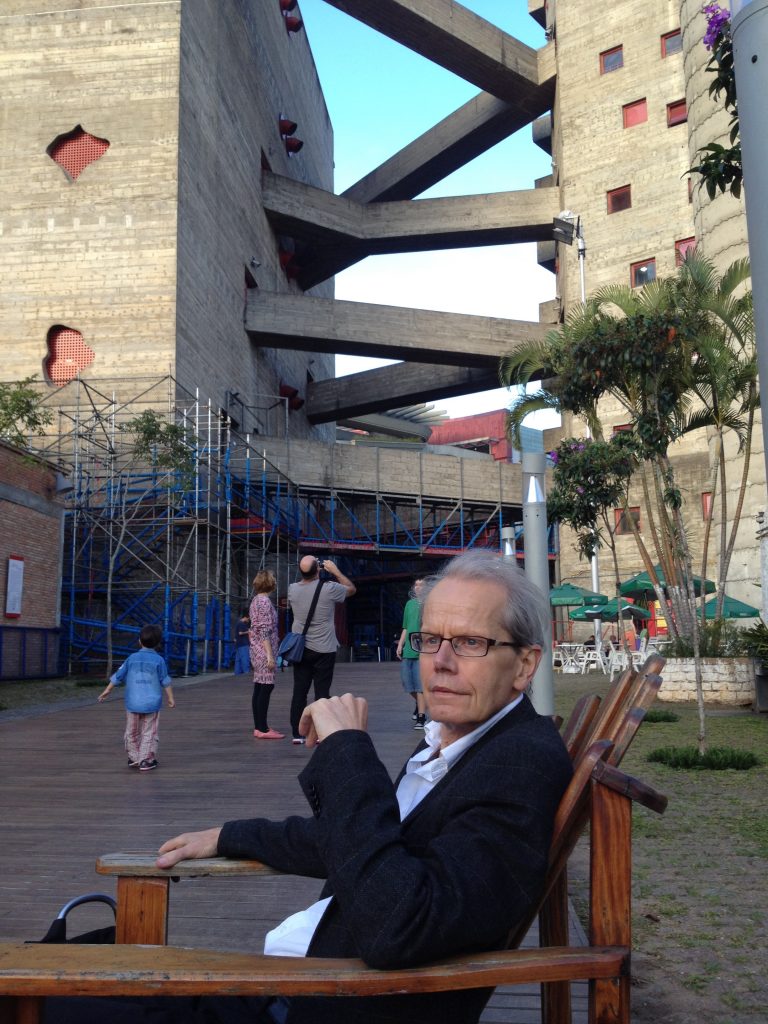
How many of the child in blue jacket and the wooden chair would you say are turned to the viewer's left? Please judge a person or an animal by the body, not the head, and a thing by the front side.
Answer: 1

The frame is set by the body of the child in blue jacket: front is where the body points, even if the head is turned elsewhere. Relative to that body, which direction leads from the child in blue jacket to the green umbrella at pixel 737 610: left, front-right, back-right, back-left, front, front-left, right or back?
front-right

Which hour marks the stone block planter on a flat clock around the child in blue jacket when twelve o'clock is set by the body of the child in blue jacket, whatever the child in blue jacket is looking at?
The stone block planter is roughly at 2 o'clock from the child in blue jacket.

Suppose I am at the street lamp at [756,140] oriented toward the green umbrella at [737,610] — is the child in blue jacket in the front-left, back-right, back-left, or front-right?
front-left

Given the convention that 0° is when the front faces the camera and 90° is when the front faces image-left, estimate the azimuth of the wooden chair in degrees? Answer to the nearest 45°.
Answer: approximately 90°

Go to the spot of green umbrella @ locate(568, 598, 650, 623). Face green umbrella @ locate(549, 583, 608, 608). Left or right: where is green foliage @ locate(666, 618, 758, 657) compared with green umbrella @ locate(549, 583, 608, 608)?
left

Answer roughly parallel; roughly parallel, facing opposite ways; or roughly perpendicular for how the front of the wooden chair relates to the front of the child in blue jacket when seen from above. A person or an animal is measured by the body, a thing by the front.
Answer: roughly perpendicular

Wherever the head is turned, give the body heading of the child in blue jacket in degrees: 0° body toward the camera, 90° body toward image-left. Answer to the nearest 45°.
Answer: approximately 180°

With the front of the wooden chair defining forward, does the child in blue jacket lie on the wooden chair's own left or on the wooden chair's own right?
on the wooden chair's own right

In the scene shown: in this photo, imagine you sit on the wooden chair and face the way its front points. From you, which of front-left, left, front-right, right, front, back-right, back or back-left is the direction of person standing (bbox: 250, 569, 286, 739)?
right

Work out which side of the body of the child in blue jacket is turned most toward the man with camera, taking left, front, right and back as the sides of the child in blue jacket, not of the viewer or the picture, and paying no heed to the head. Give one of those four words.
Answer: right
